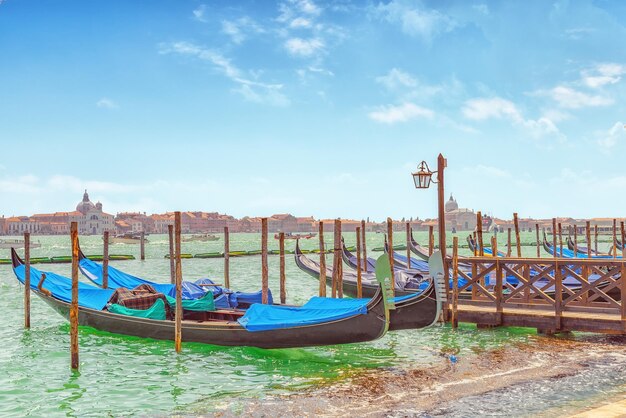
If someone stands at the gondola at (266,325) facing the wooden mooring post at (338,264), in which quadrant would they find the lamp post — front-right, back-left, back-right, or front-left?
front-right

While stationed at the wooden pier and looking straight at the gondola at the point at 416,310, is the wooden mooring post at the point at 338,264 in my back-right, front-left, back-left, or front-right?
front-right

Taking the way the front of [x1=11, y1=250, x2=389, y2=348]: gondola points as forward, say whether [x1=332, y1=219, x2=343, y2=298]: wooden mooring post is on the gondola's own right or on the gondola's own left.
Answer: on the gondola's own left

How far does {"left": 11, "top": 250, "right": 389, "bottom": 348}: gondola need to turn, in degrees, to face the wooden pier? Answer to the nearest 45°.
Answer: approximately 45° to its left

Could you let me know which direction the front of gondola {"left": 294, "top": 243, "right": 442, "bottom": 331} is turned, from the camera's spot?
facing the viewer and to the right of the viewer

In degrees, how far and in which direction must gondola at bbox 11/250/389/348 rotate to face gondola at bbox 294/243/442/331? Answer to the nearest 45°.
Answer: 0° — it already faces it

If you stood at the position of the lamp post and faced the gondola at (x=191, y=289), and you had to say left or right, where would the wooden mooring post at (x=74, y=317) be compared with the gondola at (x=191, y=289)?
left

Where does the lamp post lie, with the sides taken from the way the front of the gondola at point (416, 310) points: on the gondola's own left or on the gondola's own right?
on the gondola's own left

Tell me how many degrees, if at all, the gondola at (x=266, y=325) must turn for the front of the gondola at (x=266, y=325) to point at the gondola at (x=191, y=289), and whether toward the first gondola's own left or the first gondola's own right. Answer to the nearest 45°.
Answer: approximately 135° to the first gondola's own left

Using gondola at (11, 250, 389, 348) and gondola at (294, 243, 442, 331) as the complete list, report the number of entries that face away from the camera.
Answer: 0

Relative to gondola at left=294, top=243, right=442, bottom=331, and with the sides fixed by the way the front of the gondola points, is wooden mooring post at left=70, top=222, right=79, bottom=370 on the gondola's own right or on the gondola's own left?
on the gondola's own right

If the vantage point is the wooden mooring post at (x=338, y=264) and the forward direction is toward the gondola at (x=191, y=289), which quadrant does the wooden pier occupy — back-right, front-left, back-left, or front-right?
back-left

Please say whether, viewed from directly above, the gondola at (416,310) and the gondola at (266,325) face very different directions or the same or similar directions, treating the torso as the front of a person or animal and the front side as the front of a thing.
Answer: same or similar directions
